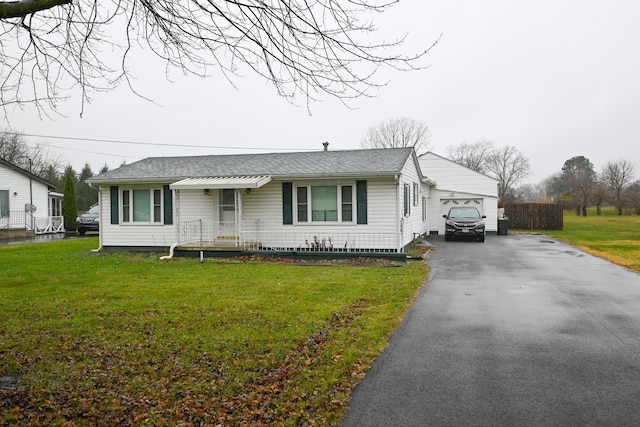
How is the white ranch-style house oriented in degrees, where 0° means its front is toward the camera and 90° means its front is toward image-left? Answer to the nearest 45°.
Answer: approximately 0°

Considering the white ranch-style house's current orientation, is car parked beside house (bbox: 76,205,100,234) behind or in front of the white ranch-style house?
behind

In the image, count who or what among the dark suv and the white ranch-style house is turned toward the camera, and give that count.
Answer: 2

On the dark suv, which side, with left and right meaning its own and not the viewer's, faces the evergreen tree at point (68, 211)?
right

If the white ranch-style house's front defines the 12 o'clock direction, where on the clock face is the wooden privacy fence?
The wooden privacy fence is roughly at 8 o'clock from the white ranch-style house.

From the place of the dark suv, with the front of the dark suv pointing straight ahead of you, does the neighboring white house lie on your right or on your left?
on your right

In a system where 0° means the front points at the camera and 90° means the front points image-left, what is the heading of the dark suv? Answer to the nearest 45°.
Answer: approximately 0°

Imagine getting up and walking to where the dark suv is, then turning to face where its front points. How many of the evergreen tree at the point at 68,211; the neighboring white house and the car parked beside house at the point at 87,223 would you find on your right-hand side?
3
